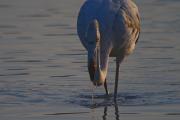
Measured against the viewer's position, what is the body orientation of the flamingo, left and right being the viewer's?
facing the viewer and to the left of the viewer
